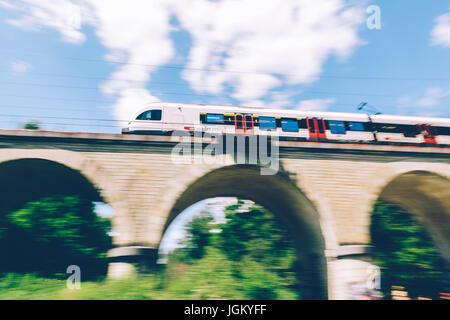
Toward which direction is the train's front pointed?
to the viewer's left
